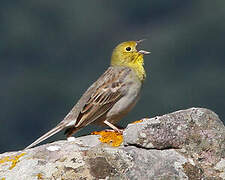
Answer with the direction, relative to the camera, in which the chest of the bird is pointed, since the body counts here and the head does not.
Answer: to the viewer's right
